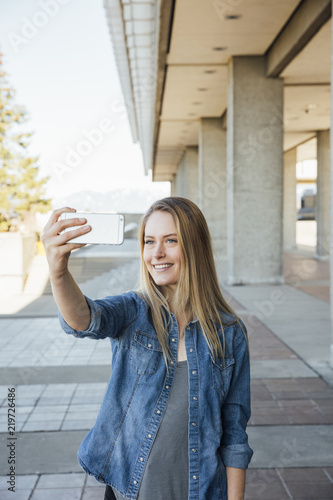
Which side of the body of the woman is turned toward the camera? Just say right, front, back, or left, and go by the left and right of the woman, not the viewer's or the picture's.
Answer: front

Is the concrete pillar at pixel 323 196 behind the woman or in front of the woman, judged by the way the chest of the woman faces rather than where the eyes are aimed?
behind

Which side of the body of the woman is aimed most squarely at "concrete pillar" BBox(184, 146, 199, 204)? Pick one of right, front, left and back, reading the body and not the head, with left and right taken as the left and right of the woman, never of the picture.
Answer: back

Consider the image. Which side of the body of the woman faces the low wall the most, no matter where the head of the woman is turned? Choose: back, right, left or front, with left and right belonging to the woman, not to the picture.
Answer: back

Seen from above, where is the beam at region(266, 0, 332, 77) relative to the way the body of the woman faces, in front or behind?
behind

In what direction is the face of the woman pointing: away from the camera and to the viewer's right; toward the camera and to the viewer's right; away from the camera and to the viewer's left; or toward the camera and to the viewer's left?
toward the camera and to the viewer's left

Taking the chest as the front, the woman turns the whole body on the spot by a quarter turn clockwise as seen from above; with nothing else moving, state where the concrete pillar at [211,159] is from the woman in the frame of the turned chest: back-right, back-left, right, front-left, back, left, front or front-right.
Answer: right

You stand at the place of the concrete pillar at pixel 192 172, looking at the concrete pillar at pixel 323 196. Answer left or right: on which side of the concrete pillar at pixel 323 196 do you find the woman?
right

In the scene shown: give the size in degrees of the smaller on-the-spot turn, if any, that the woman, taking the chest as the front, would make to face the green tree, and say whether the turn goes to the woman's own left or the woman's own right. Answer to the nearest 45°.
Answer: approximately 180°

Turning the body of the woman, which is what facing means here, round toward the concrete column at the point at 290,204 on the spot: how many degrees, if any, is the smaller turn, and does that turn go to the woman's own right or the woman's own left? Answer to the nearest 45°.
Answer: approximately 180°
